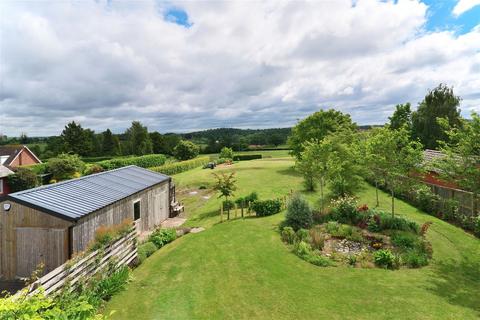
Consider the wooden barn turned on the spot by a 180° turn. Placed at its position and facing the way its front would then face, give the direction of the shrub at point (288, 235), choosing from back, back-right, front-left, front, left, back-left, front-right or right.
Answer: front-right

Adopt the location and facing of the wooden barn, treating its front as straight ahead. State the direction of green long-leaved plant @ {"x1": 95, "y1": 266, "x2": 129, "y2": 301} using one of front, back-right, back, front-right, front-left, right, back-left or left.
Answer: left

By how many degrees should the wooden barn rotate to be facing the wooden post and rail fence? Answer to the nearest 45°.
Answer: approximately 90° to its left

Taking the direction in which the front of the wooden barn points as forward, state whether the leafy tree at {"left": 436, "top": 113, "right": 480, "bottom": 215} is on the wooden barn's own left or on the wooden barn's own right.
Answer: on the wooden barn's own left
